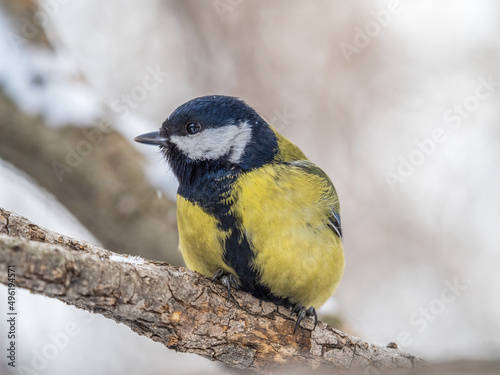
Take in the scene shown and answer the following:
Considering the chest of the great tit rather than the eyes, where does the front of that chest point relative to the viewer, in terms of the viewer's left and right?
facing the viewer and to the left of the viewer
